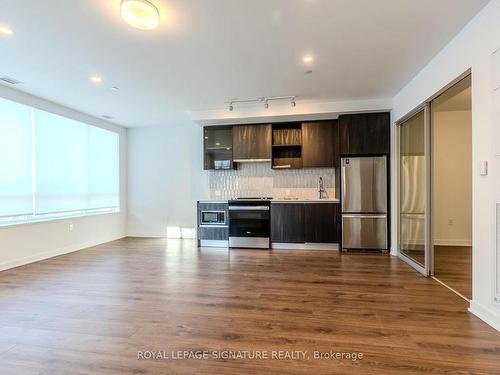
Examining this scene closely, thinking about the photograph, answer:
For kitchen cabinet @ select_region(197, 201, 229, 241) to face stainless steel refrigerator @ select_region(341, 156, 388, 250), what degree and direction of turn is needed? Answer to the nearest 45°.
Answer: approximately 90° to its left

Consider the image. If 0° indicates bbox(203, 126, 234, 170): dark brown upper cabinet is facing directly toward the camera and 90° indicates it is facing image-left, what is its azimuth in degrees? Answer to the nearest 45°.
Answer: approximately 0°

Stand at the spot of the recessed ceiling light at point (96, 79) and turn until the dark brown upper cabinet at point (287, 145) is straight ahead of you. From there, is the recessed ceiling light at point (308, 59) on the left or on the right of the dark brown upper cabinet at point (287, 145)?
right

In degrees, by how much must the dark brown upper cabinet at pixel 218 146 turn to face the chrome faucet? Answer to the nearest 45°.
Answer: approximately 90° to its left

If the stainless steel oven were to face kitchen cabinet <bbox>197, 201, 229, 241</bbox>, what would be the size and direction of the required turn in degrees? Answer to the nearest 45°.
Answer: approximately 90° to its right
